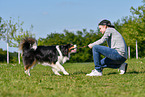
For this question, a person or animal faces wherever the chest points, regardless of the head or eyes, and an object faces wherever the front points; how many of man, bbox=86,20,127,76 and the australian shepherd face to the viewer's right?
1

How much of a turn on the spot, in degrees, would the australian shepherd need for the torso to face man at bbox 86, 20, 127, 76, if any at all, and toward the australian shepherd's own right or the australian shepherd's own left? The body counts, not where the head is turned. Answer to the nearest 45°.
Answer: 0° — it already faces them

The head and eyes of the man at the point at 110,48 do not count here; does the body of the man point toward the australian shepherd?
yes

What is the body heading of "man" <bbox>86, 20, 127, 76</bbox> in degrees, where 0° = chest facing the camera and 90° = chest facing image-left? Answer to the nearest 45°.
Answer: approximately 90°

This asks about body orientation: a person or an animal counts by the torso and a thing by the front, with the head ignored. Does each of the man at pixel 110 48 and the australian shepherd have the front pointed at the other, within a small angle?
yes

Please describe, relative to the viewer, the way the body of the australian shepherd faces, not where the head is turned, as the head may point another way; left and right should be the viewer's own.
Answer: facing to the right of the viewer

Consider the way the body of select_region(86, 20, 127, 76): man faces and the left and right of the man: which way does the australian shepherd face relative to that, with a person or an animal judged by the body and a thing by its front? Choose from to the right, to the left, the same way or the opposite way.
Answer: the opposite way
